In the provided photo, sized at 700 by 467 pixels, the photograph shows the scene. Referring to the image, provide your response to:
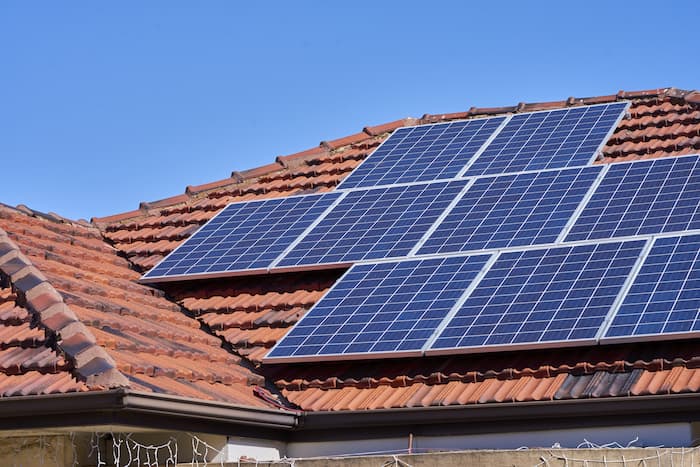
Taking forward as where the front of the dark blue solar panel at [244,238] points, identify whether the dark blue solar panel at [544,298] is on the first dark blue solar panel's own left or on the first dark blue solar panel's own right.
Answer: on the first dark blue solar panel's own left

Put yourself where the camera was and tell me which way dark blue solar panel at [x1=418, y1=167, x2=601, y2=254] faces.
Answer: facing the viewer and to the left of the viewer

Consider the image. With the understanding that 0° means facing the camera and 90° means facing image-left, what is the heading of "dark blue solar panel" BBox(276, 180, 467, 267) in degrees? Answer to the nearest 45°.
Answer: approximately 45°

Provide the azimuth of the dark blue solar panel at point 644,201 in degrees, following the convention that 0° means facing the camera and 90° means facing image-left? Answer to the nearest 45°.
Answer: approximately 45°

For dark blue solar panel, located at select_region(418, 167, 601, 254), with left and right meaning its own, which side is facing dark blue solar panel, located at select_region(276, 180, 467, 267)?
right

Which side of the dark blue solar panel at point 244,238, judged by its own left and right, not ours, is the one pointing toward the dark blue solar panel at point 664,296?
left

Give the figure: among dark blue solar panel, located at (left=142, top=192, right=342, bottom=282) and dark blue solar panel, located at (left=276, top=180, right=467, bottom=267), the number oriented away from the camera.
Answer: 0

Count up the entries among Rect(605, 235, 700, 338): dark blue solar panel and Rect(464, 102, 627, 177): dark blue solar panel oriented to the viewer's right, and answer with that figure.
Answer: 0

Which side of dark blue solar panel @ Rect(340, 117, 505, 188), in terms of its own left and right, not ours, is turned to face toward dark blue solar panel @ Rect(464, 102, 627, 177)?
left

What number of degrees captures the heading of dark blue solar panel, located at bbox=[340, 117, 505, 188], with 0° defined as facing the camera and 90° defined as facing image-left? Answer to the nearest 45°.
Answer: approximately 45°
